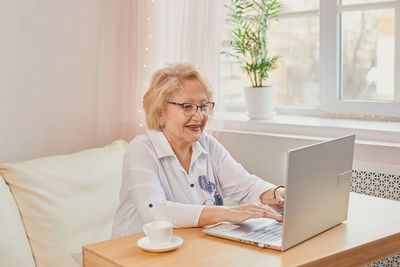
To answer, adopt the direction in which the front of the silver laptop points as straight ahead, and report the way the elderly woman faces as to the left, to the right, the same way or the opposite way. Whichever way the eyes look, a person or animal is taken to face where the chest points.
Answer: the opposite way

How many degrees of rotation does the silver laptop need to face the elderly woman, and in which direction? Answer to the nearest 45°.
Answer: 0° — it already faces them

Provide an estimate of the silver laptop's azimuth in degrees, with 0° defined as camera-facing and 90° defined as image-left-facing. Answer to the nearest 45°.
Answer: approximately 135°

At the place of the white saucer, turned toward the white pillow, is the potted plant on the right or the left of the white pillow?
right

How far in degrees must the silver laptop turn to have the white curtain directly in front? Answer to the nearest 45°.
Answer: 0° — it already faces it

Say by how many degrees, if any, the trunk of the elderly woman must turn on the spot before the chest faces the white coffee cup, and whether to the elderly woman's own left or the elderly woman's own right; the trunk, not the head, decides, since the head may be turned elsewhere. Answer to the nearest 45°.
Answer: approximately 45° to the elderly woman's own right

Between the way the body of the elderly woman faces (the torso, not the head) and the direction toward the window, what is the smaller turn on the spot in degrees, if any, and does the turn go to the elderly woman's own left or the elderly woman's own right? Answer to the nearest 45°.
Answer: approximately 90° to the elderly woman's own left

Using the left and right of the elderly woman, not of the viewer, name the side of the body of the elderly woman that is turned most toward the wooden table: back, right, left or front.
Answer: front

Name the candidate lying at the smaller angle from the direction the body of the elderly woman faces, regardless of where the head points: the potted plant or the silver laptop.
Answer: the silver laptop

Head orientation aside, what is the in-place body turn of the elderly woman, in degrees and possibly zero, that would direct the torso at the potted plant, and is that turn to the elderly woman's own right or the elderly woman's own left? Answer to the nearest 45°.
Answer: approximately 90° to the elderly woman's own left
